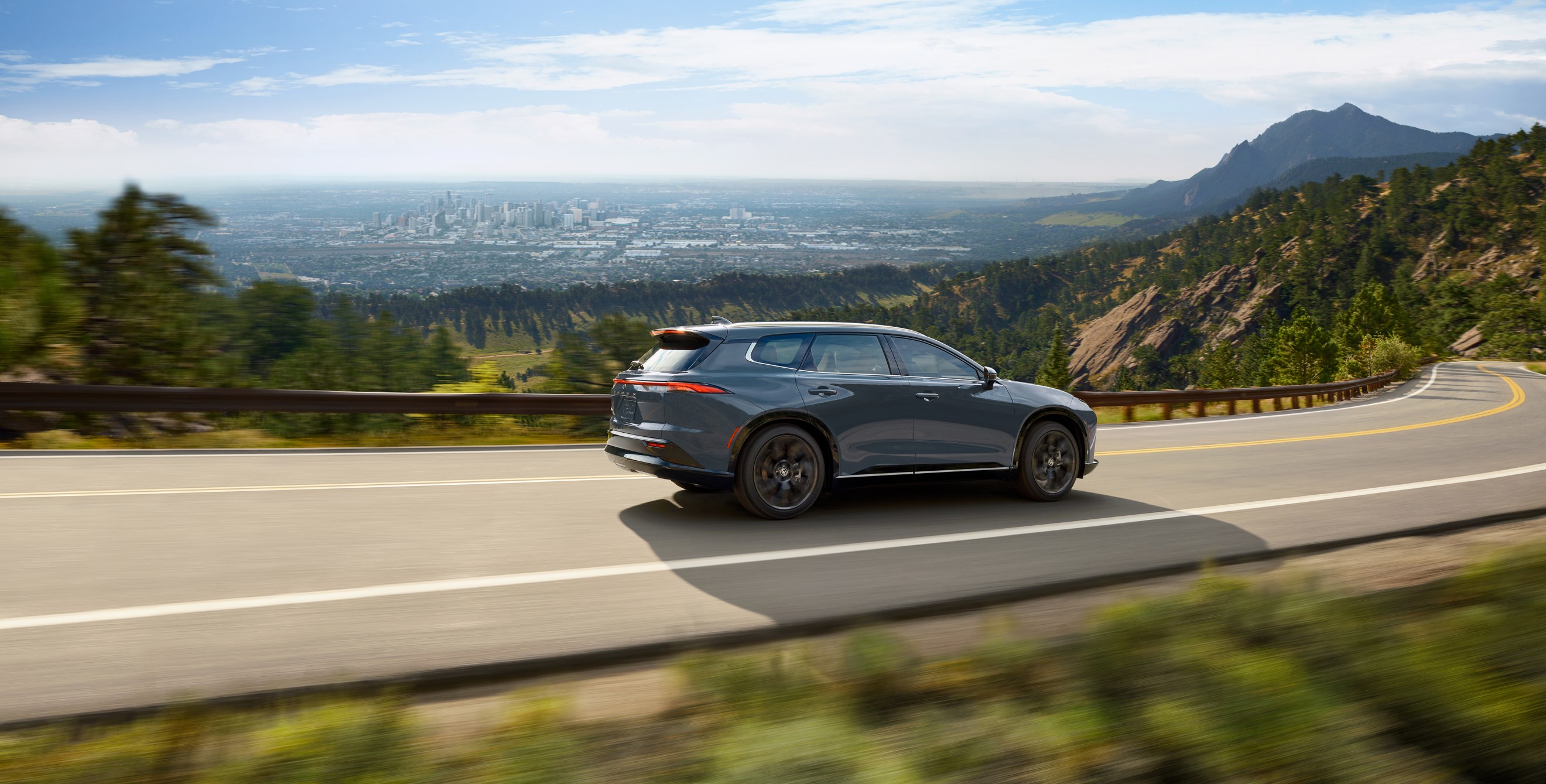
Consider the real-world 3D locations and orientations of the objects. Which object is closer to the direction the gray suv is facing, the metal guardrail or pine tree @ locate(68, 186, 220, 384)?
the metal guardrail

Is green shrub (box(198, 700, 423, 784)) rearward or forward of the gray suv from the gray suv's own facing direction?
rearward

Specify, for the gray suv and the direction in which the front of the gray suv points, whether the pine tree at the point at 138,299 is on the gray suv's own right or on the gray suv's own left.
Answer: on the gray suv's own left

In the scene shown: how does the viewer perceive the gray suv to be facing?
facing away from the viewer and to the right of the viewer

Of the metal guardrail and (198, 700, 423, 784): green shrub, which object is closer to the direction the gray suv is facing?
the metal guardrail
